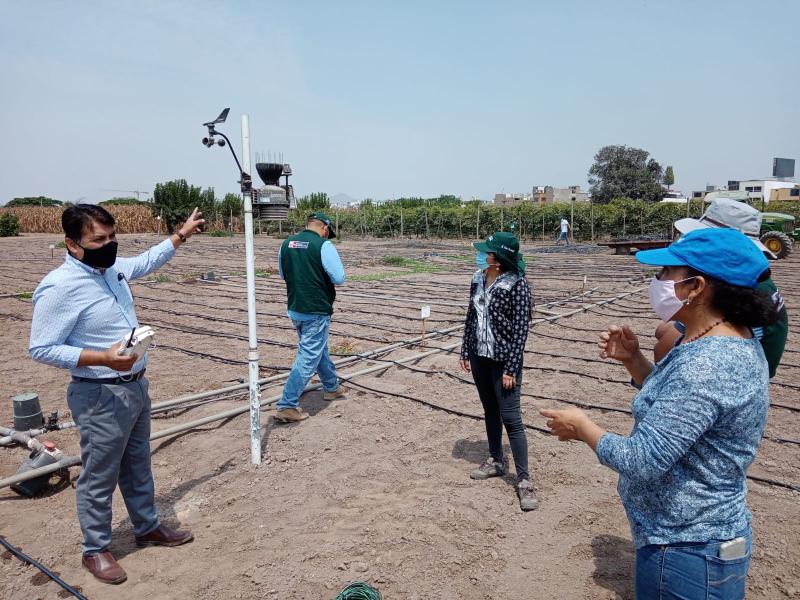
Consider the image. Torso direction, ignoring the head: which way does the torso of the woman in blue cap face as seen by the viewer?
to the viewer's left

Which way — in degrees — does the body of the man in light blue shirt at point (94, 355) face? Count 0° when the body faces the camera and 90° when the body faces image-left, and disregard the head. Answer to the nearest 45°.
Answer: approximately 315°

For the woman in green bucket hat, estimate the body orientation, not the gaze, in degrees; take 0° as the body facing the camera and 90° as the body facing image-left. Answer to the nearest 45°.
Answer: approximately 45°

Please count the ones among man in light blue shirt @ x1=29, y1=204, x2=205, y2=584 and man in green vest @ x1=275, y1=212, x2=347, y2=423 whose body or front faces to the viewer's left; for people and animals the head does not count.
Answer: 0

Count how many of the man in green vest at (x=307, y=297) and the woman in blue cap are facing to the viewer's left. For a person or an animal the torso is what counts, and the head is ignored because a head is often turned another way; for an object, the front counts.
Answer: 1

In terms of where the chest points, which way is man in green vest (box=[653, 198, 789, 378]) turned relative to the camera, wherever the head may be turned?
to the viewer's left

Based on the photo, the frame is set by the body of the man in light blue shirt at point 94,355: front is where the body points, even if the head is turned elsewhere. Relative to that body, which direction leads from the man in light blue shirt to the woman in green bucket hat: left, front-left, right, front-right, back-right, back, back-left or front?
front-left

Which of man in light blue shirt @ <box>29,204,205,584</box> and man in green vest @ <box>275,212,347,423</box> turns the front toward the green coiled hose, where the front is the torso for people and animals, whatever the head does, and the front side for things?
the man in light blue shirt

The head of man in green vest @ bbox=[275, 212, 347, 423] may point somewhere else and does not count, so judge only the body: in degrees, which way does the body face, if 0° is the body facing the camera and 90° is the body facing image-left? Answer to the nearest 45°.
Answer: approximately 225°

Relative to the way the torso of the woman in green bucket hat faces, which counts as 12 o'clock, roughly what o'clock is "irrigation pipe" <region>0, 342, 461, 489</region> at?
The irrigation pipe is roughly at 2 o'clock from the woman in green bucket hat.

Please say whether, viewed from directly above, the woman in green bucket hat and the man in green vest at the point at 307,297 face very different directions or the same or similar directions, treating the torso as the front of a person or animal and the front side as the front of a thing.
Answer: very different directions

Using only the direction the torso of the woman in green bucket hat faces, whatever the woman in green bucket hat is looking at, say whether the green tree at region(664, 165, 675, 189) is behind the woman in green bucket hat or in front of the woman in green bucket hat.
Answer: behind

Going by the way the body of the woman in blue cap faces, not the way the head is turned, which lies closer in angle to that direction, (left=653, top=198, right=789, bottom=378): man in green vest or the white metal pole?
the white metal pole

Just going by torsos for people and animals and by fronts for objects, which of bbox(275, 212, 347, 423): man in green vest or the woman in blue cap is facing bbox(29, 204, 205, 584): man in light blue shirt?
the woman in blue cap

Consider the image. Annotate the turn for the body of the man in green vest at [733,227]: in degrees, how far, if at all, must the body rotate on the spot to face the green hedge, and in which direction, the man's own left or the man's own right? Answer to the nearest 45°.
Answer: approximately 90° to the man's own right

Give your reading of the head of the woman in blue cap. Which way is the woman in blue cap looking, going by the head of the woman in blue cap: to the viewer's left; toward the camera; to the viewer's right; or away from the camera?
to the viewer's left
